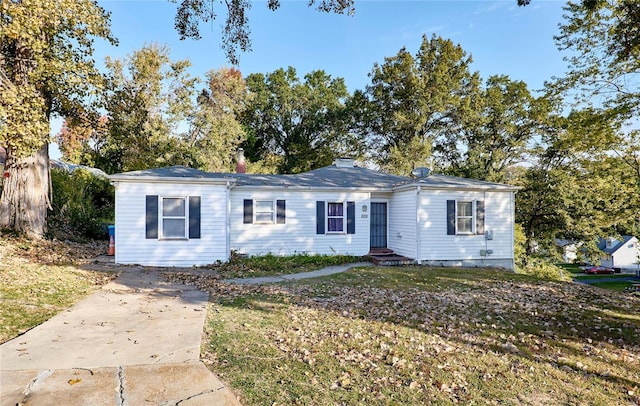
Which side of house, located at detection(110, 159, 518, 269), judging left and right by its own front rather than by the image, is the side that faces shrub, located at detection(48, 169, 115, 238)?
right

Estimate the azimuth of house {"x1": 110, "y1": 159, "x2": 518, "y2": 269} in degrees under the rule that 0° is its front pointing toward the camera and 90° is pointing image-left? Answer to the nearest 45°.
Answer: approximately 0°

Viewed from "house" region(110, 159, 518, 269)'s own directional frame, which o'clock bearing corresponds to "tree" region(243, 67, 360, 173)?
The tree is roughly at 6 o'clock from the house.

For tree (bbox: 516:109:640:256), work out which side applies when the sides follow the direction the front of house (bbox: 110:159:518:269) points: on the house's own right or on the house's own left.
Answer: on the house's own left

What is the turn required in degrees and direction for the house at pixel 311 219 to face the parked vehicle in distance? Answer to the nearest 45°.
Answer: approximately 135° to its left

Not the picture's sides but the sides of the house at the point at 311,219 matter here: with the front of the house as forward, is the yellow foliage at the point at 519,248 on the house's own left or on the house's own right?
on the house's own left

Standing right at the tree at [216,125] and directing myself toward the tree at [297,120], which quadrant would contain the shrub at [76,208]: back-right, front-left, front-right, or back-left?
back-right

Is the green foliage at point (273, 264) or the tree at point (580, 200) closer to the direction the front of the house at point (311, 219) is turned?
the green foliage

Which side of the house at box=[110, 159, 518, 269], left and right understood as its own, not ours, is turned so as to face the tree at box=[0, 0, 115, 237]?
right
